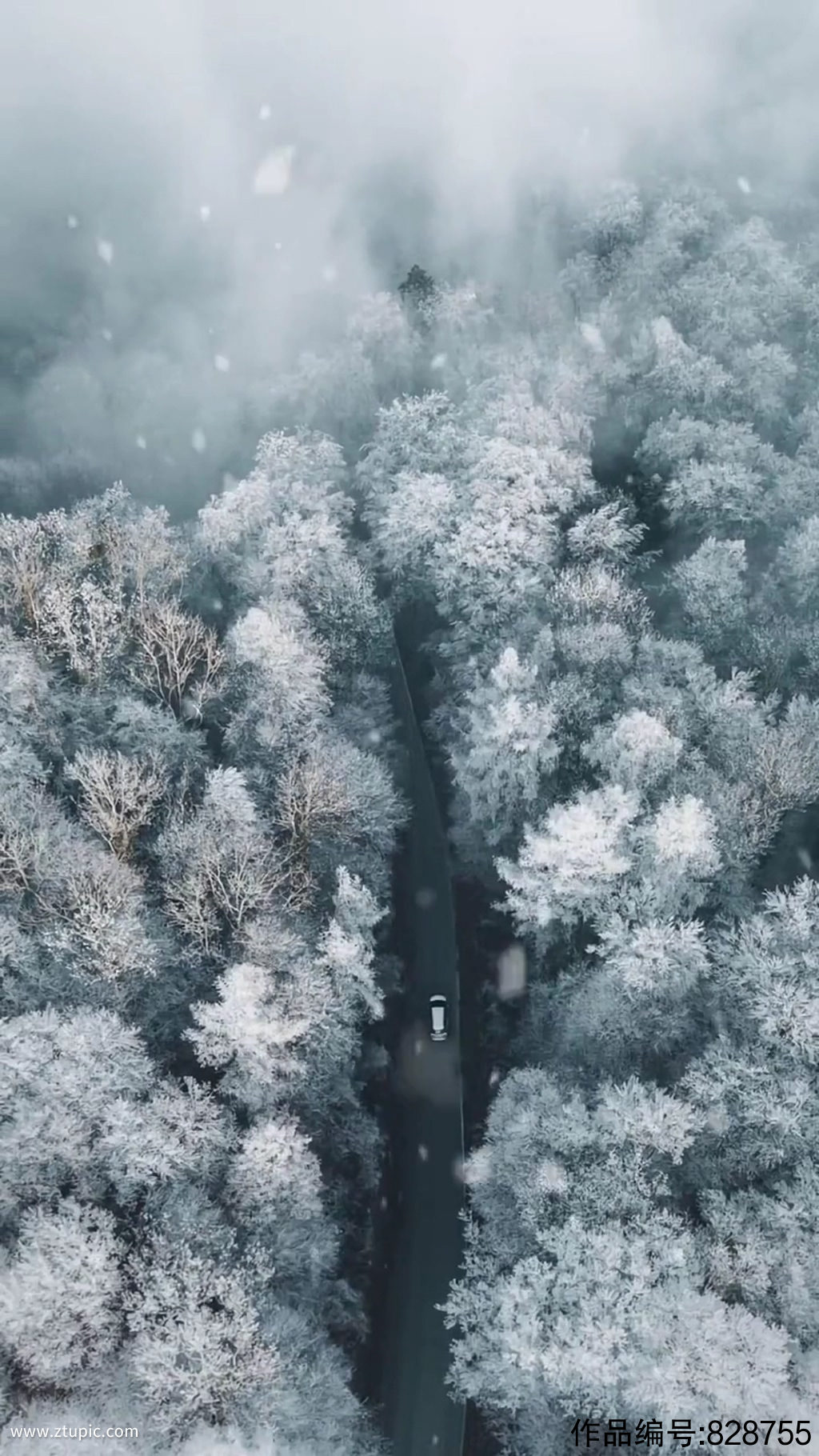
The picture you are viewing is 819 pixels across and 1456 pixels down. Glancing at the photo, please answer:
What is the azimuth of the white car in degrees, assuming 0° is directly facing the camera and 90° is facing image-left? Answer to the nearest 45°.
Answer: approximately 180°

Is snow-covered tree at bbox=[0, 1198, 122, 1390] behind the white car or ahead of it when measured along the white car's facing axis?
behind
